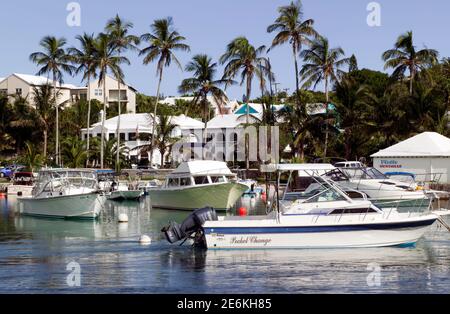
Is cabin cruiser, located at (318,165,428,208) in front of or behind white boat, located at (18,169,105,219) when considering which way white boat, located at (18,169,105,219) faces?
in front

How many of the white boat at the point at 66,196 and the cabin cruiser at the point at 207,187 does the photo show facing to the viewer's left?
0

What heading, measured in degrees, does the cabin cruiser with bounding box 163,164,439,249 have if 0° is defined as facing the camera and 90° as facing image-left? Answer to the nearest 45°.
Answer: approximately 270°

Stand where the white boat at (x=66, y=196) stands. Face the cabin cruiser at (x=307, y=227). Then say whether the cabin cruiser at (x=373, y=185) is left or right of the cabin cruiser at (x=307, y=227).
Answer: left

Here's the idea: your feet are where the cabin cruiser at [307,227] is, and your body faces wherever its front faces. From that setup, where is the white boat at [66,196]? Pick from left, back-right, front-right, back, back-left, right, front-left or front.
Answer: back-left

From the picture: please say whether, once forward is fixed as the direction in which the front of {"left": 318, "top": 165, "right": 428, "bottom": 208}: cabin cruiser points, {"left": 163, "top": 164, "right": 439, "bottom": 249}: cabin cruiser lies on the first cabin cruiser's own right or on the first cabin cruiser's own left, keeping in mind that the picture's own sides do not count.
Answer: on the first cabin cruiser's own right

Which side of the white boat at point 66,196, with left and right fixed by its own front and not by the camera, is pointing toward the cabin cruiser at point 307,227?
front

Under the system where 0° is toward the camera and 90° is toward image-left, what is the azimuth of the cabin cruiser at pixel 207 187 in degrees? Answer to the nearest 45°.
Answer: approximately 315°

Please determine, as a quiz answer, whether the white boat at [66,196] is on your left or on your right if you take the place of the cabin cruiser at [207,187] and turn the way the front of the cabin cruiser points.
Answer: on your right

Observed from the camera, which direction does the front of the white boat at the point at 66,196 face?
facing the viewer and to the right of the viewer
